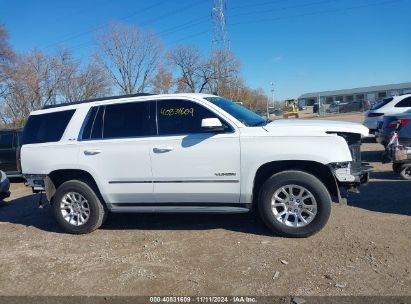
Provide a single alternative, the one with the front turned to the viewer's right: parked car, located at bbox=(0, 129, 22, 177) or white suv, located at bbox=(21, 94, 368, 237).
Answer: the white suv

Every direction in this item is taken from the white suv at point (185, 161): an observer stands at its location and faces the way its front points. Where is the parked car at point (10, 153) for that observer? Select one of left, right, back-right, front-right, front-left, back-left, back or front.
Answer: back-left

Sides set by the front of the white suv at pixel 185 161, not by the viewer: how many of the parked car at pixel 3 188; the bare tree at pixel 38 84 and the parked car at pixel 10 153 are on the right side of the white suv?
0

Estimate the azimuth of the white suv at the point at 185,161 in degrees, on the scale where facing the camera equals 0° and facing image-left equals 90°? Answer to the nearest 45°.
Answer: approximately 270°

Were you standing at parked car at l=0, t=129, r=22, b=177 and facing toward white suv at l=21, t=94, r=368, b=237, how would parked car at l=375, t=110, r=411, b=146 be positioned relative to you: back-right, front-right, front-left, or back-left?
front-left

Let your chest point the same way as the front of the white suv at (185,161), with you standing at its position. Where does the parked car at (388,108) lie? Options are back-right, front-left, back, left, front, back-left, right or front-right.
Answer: front-left

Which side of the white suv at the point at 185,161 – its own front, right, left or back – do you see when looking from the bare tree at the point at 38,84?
left
